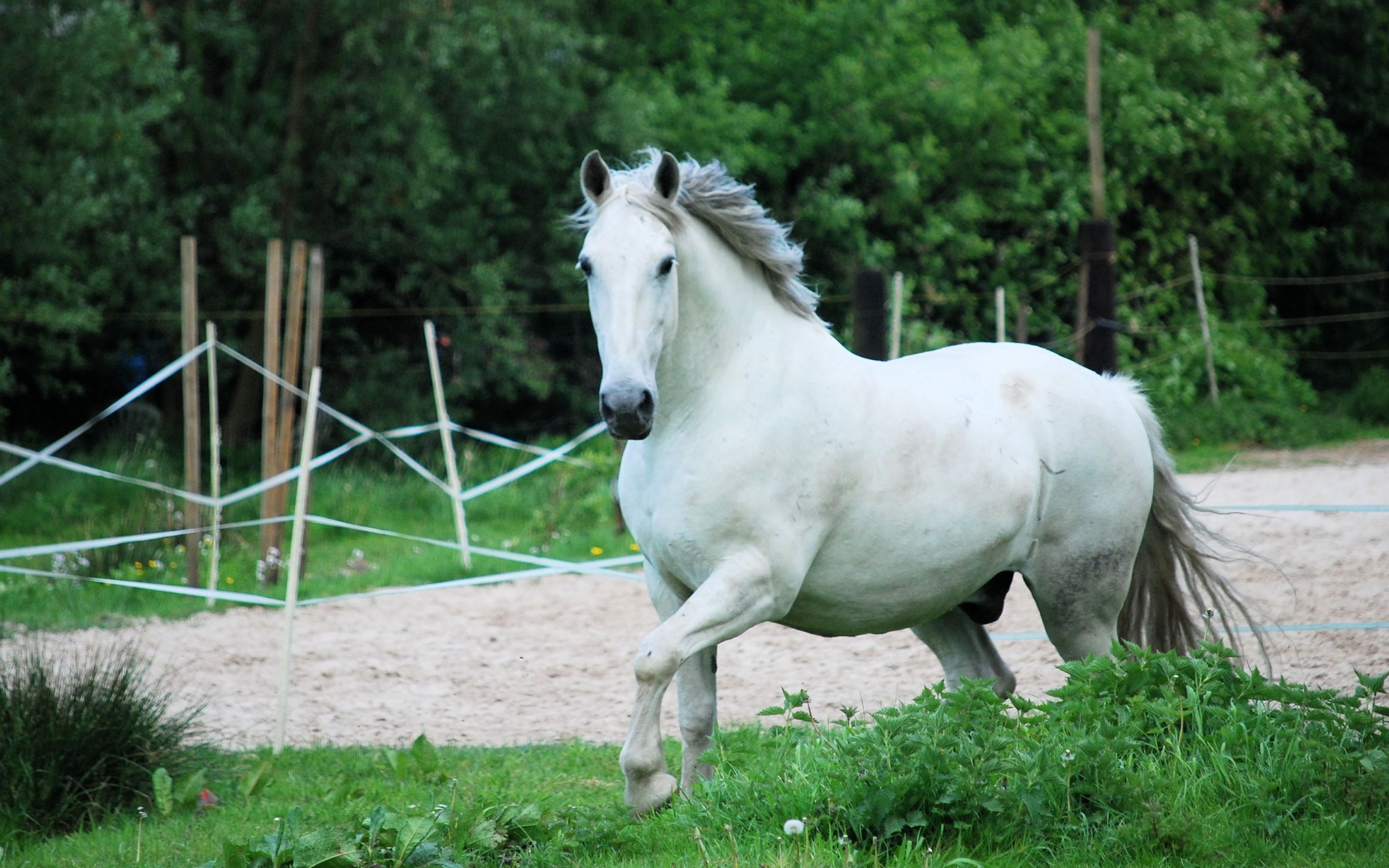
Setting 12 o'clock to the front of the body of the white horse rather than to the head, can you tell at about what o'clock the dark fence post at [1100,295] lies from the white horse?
The dark fence post is roughly at 5 o'clock from the white horse.

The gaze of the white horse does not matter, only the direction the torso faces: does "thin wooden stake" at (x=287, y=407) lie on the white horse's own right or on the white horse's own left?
on the white horse's own right

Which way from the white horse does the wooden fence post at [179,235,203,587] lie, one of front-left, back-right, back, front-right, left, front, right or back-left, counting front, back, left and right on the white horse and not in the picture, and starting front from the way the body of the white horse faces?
right

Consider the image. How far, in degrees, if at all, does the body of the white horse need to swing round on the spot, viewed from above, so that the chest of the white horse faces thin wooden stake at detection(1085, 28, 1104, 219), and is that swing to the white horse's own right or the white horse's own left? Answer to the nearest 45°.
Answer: approximately 135° to the white horse's own right

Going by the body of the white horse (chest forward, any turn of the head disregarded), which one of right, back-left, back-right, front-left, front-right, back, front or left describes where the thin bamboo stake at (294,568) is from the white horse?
right

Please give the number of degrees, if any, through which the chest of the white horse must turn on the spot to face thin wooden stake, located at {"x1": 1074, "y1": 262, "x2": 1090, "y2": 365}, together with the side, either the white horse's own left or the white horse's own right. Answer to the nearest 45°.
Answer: approximately 135° to the white horse's own right

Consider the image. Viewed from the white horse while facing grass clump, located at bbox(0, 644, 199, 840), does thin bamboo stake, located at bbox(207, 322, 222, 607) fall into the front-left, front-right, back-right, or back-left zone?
front-right

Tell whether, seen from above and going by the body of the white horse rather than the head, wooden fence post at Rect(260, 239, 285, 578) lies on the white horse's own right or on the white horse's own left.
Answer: on the white horse's own right

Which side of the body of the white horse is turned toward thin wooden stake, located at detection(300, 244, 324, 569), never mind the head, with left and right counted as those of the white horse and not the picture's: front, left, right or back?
right

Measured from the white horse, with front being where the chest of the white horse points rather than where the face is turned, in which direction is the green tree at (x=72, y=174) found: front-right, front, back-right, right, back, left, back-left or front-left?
right

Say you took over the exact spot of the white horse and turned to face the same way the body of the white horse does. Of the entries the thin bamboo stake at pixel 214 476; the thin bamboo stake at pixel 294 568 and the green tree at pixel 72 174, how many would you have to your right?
3

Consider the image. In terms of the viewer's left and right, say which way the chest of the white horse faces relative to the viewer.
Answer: facing the viewer and to the left of the viewer
